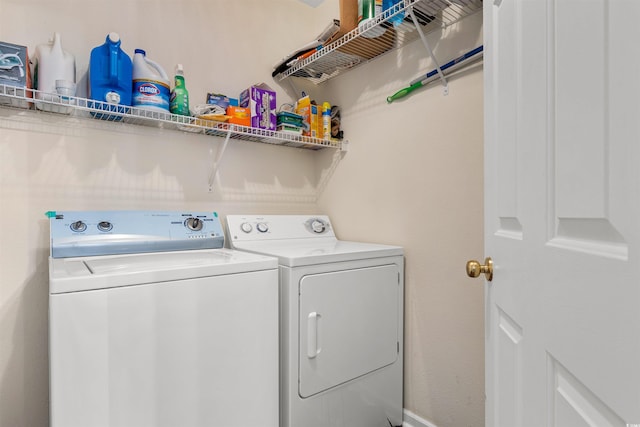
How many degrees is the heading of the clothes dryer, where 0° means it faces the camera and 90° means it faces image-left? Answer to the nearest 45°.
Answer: approximately 315°

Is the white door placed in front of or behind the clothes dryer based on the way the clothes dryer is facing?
in front

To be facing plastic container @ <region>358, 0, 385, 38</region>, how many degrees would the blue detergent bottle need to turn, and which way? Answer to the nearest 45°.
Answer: approximately 45° to its left

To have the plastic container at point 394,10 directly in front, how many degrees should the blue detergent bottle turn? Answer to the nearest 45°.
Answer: approximately 45° to its left

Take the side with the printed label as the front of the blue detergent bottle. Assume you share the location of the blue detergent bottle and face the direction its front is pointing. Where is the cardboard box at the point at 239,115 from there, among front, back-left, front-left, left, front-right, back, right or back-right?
left

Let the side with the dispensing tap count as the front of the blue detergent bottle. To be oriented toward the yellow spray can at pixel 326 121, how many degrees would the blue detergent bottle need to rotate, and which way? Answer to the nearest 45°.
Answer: approximately 90° to its left

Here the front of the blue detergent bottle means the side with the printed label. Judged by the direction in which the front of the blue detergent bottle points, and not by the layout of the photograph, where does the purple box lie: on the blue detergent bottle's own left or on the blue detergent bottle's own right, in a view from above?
on the blue detergent bottle's own left

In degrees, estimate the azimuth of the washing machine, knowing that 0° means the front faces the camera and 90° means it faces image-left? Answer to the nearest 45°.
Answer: approximately 315°

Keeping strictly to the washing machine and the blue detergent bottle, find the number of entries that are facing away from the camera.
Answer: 0
